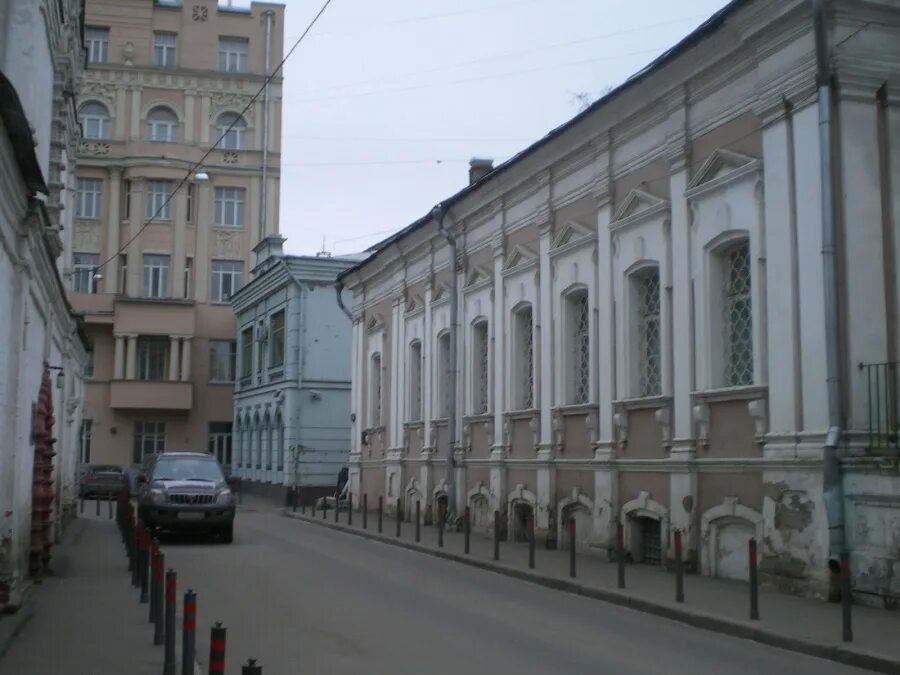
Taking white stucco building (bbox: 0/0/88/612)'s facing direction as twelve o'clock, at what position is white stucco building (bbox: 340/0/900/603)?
white stucco building (bbox: 340/0/900/603) is roughly at 12 o'clock from white stucco building (bbox: 0/0/88/612).

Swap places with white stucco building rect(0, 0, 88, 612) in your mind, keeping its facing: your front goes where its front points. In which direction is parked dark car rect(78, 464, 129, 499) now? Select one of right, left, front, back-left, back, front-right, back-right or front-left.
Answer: left

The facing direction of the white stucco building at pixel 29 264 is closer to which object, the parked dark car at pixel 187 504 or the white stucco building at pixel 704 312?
the white stucco building

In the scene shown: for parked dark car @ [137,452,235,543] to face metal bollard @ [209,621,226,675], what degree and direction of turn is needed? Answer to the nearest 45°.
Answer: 0° — it already faces it

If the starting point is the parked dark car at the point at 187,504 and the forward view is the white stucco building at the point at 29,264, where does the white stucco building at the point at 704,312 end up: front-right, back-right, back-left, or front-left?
front-left

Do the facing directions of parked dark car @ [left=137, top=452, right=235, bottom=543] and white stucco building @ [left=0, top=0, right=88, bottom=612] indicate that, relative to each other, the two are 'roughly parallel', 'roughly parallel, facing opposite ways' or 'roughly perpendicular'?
roughly perpendicular

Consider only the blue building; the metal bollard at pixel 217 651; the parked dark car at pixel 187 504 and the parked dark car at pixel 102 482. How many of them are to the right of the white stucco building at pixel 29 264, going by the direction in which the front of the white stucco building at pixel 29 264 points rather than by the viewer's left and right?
1

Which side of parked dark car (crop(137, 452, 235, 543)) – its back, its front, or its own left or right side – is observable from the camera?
front

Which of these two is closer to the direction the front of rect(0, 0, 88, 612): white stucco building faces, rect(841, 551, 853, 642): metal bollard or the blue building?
the metal bollard

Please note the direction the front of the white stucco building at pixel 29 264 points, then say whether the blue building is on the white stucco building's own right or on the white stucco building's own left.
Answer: on the white stucco building's own left

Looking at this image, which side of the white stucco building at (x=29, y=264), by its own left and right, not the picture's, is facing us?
right

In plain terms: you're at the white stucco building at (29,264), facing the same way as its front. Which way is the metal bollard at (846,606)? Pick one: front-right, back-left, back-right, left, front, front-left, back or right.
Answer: front-right

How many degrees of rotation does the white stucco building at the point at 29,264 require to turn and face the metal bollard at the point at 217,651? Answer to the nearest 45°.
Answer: approximately 90° to its right

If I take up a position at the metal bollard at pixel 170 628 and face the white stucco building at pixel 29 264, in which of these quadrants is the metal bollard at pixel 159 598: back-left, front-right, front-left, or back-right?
front-right

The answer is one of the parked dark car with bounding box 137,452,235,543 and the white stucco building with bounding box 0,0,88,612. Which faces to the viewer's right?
the white stucco building

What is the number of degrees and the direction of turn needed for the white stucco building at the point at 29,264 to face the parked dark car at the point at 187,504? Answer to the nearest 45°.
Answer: approximately 90° to its left

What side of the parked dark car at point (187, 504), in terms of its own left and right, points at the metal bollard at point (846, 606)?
front

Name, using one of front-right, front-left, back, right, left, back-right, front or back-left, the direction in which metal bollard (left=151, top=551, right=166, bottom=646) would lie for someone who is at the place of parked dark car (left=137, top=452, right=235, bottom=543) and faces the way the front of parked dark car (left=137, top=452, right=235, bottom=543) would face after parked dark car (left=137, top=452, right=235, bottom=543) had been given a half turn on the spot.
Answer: back

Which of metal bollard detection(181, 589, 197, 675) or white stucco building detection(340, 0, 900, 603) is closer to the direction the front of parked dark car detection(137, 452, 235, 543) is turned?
the metal bollard
